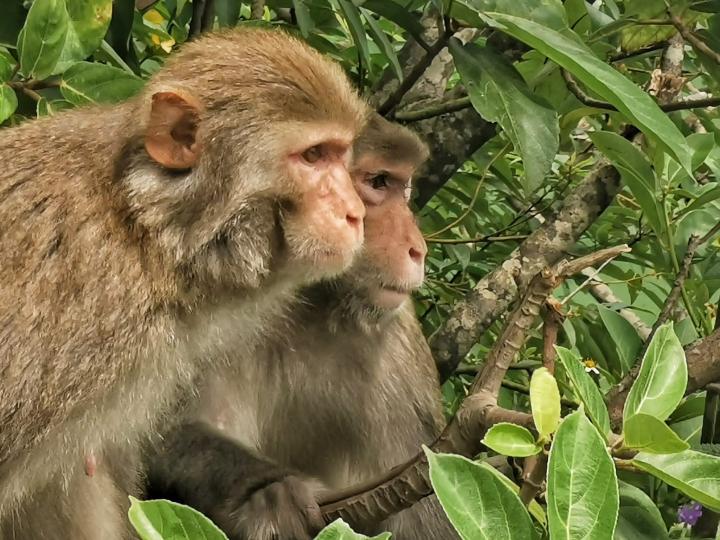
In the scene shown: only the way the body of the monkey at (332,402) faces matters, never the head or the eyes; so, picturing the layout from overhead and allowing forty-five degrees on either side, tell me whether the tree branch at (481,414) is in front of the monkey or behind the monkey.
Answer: in front

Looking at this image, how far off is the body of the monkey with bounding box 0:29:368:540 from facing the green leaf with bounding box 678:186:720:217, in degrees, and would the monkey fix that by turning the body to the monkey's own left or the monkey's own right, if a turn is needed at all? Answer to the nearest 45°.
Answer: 0° — it already faces it

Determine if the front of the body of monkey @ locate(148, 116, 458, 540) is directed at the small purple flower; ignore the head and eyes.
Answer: yes

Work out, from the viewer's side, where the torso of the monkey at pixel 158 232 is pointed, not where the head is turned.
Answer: to the viewer's right

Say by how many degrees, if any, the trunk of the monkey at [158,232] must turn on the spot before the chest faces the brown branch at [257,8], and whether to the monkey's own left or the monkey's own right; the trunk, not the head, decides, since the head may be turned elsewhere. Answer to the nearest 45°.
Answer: approximately 90° to the monkey's own left

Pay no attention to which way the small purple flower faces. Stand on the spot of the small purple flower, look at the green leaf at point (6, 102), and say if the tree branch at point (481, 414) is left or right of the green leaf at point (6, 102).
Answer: left

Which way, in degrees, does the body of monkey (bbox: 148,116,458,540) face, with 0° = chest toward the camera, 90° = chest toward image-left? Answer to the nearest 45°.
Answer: approximately 315°
